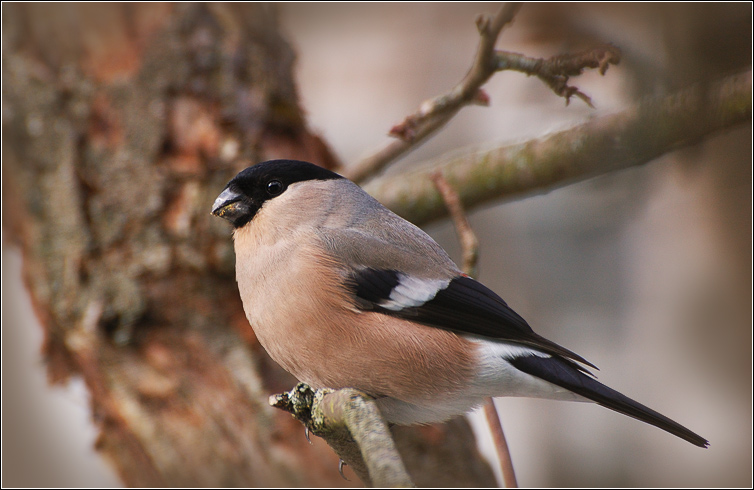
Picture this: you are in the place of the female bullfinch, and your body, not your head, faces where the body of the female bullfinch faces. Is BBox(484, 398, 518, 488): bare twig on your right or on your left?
on your right

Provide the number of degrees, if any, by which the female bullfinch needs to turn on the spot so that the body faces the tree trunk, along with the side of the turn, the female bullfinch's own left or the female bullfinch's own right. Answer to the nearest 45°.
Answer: approximately 45° to the female bullfinch's own right

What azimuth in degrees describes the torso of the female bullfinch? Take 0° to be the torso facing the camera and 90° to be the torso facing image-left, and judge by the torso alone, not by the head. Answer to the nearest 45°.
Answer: approximately 90°
